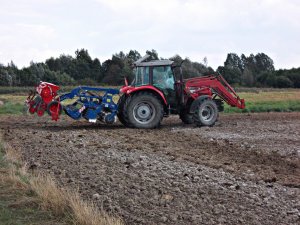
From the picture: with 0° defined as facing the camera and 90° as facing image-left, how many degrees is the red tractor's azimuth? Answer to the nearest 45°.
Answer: approximately 270°

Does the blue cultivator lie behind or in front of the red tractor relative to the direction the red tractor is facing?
behind
